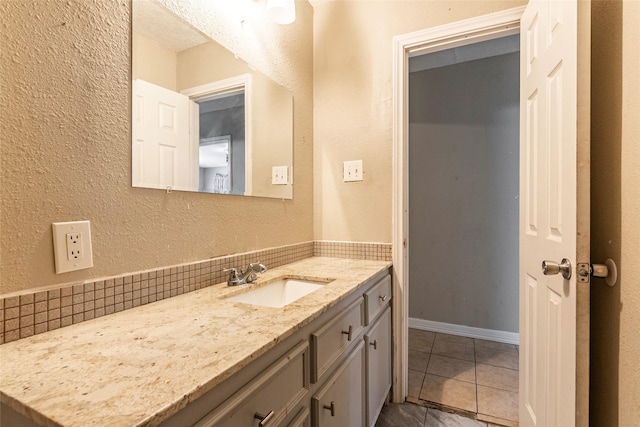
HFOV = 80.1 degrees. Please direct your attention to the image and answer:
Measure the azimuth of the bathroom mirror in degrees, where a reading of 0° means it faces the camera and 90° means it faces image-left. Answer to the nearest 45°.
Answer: approximately 315°

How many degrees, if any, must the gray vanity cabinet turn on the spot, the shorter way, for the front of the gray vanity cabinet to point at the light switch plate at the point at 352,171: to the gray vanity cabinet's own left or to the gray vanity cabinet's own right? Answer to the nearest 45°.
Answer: approximately 135° to the gray vanity cabinet's own left

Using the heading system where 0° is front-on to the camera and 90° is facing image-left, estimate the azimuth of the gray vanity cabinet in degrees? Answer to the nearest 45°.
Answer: approximately 315°

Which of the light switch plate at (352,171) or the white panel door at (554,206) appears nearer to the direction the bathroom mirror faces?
the white panel door

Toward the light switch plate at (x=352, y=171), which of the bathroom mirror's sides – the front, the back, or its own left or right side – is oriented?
left
